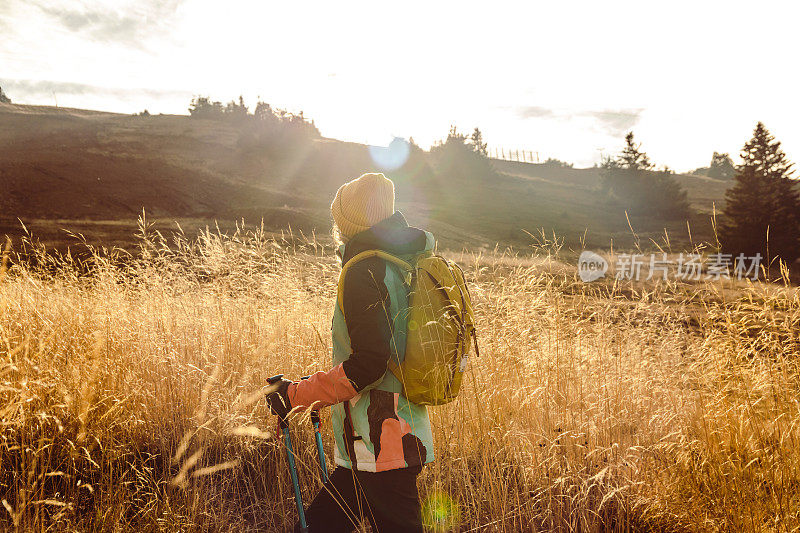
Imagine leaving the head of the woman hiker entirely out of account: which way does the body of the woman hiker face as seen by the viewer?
to the viewer's left

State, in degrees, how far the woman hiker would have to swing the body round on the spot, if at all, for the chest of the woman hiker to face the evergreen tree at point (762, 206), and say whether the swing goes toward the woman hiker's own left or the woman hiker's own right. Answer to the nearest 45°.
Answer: approximately 135° to the woman hiker's own right
